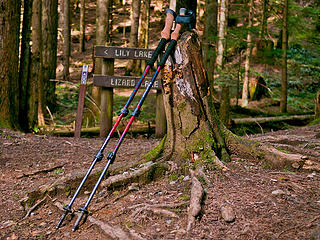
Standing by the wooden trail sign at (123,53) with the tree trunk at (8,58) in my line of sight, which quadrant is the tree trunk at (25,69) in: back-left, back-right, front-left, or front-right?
front-right

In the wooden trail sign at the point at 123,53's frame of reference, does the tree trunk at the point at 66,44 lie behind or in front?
behind

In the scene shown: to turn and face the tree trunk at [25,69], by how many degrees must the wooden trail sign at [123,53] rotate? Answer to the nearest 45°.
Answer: approximately 135° to its right

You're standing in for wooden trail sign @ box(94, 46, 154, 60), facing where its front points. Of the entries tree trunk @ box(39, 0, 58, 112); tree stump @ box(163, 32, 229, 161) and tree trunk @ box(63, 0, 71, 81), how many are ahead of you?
1

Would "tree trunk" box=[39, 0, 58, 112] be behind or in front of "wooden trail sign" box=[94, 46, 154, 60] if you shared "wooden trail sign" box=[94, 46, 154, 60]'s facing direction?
behind

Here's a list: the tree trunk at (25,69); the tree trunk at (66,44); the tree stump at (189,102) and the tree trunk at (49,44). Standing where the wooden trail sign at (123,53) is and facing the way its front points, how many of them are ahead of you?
1

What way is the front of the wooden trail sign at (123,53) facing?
toward the camera
